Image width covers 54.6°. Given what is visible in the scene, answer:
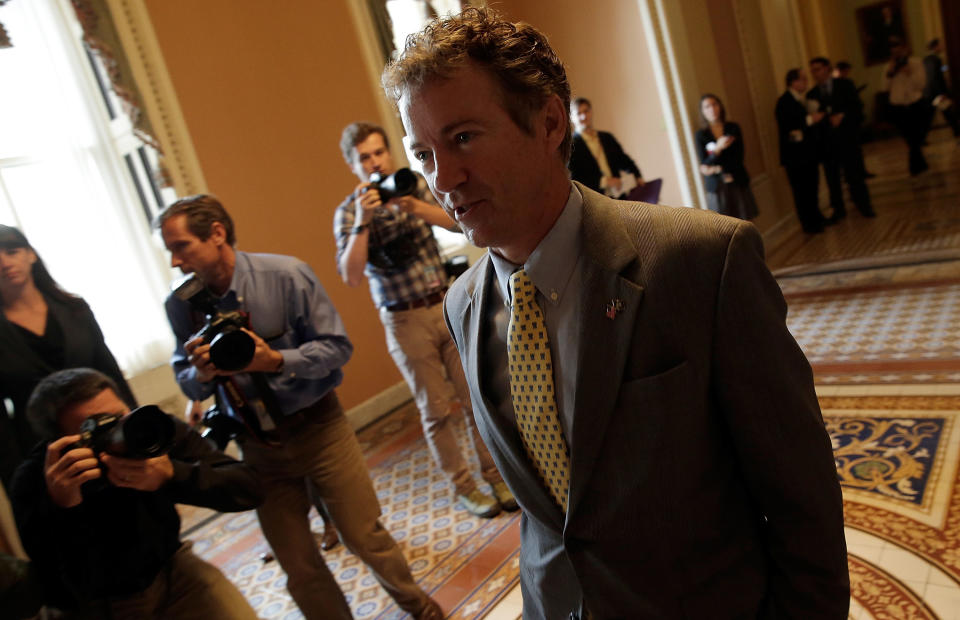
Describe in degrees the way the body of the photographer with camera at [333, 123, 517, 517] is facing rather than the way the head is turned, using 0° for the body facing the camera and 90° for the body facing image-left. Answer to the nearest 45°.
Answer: approximately 315°

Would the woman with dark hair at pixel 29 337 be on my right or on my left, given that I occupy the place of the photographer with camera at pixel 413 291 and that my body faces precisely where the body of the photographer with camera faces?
on my right

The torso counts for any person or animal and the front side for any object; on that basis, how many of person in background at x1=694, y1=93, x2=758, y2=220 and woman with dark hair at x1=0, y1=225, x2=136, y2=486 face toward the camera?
2

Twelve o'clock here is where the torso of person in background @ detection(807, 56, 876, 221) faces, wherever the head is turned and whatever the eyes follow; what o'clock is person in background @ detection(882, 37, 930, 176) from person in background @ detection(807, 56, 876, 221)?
person in background @ detection(882, 37, 930, 176) is roughly at 5 o'clock from person in background @ detection(807, 56, 876, 221).

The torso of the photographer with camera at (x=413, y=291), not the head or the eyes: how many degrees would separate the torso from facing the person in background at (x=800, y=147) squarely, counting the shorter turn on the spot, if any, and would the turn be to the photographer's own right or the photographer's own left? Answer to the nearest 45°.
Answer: approximately 90° to the photographer's own left

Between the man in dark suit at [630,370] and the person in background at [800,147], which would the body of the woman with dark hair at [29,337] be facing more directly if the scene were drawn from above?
the man in dark suit

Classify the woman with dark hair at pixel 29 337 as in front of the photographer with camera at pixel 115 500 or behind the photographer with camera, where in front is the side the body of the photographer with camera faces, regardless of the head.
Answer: behind
